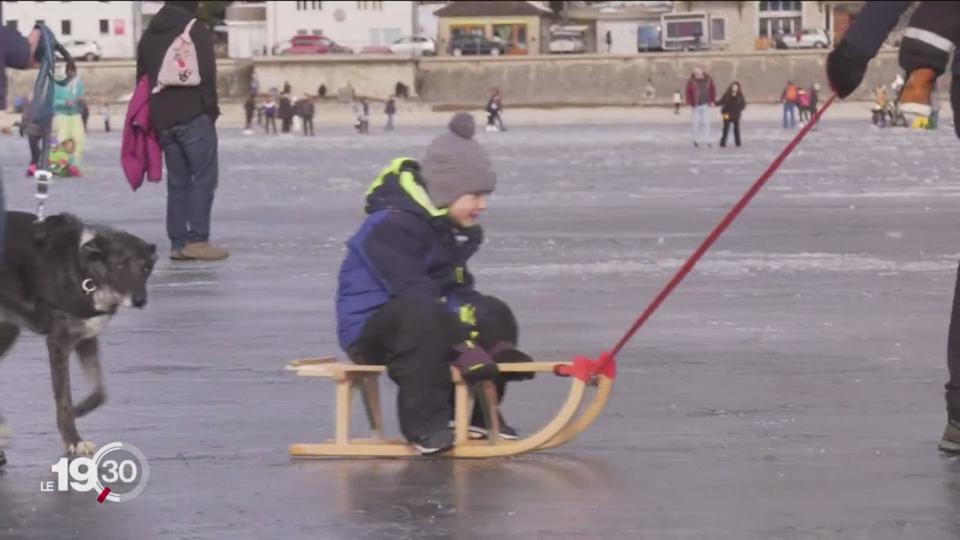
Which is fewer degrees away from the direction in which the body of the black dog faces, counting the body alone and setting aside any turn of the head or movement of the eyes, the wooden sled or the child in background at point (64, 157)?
the wooden sled

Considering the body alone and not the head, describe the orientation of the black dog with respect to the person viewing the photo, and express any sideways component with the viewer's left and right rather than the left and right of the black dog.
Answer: facing to the right of the viewer

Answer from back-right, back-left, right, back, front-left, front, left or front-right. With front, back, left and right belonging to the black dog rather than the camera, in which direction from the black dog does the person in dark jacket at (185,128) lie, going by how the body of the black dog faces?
left

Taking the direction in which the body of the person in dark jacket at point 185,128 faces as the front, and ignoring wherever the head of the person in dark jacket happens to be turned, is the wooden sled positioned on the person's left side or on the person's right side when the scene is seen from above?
on the person's right side

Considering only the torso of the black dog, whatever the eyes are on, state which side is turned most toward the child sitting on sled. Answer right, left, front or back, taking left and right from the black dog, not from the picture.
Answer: front

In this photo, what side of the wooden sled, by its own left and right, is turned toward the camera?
right

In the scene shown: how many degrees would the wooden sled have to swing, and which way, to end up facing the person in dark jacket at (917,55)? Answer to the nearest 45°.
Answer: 0° — it already faces them
